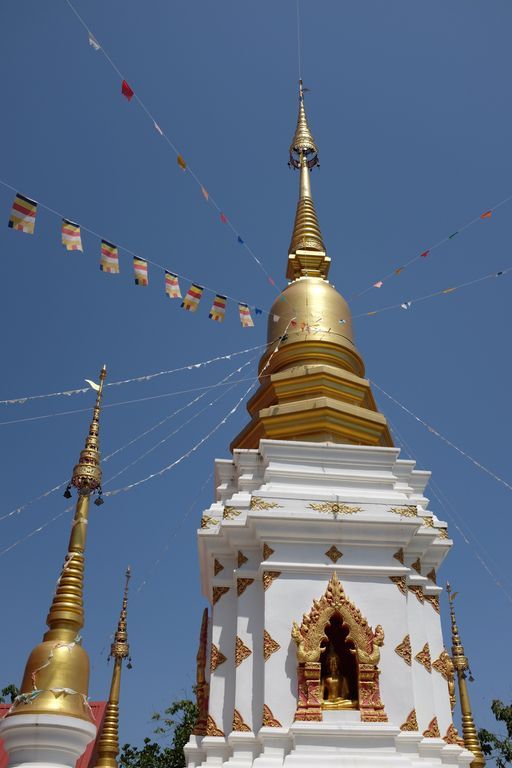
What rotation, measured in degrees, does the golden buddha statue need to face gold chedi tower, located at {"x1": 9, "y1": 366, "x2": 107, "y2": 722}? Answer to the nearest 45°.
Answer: approximately 45° to its right

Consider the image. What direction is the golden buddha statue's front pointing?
toward the camera

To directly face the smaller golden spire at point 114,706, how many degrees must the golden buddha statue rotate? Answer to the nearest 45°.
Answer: approximately 135° to its right

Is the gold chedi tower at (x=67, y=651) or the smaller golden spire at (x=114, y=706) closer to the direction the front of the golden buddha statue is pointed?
the gold chedi tower
